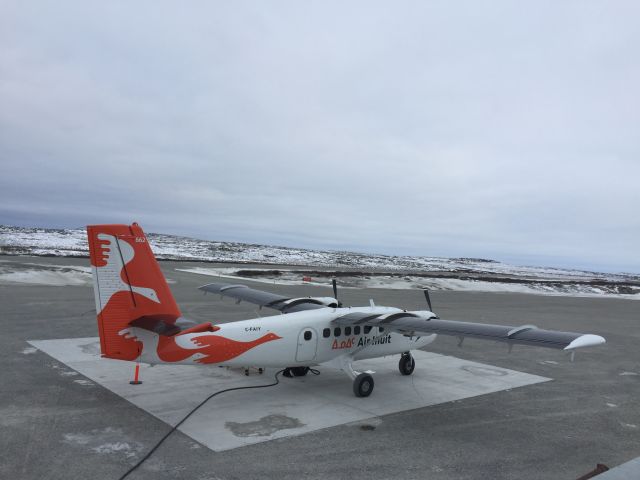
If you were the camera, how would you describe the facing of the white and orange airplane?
facing away from the viewer and to the right of the viewer
